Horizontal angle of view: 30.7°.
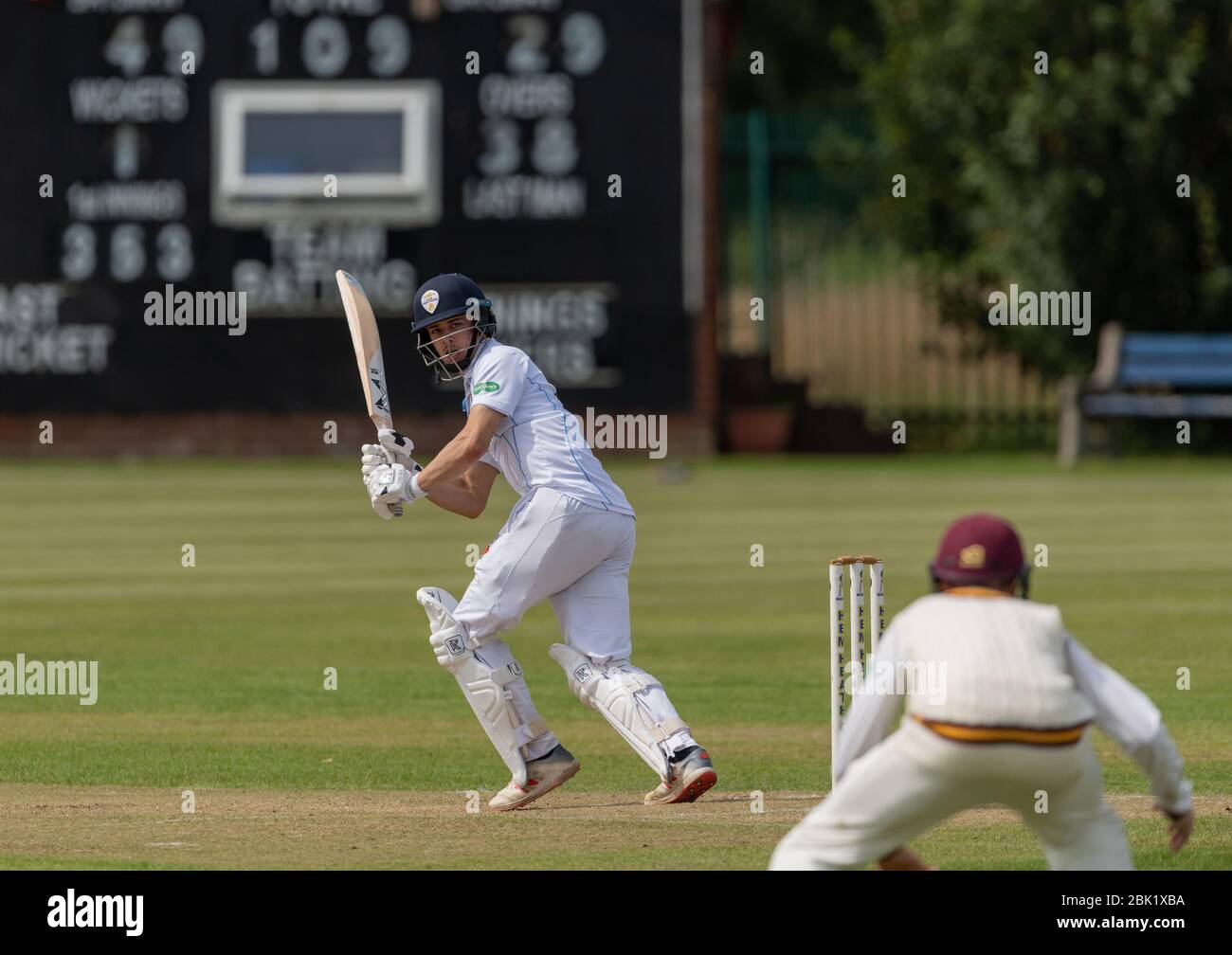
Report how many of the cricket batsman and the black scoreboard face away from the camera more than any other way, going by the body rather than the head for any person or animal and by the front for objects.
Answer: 0

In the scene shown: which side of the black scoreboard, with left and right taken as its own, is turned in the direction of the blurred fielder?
front

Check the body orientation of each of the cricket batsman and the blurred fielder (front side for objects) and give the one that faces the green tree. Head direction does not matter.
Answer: the blurred fielder

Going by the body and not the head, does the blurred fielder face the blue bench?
yes

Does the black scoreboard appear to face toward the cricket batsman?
yes

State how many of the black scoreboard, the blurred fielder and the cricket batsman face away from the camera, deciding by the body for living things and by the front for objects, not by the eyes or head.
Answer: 1

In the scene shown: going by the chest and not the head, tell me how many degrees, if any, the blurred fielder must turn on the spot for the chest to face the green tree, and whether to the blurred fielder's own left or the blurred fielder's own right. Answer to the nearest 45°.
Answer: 0° — they already face it

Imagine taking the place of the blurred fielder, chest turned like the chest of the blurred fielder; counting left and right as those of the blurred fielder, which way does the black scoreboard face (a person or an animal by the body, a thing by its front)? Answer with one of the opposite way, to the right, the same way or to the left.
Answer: the opposite way

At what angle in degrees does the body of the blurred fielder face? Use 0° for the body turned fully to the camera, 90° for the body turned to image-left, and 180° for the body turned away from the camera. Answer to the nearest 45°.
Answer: approximately 180°

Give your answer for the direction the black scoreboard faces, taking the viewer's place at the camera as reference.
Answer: facing the viewer

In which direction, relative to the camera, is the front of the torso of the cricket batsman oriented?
to the viewer's left

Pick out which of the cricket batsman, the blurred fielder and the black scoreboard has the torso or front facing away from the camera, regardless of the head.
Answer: the blurred fielder

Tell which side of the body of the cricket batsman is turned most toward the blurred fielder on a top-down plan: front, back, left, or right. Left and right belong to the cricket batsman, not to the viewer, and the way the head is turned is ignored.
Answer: left

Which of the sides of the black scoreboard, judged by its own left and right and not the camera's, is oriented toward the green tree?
left

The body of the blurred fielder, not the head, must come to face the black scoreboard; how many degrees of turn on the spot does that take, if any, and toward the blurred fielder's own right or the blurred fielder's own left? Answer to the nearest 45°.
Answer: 0° — they already face it

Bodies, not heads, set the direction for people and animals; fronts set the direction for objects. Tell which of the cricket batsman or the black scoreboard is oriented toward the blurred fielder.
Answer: the black scoreboard
